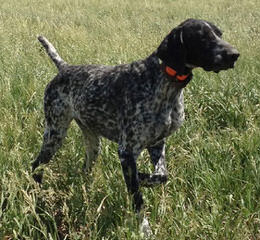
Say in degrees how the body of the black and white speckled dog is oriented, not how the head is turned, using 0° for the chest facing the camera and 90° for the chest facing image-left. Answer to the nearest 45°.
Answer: approximately 315°
